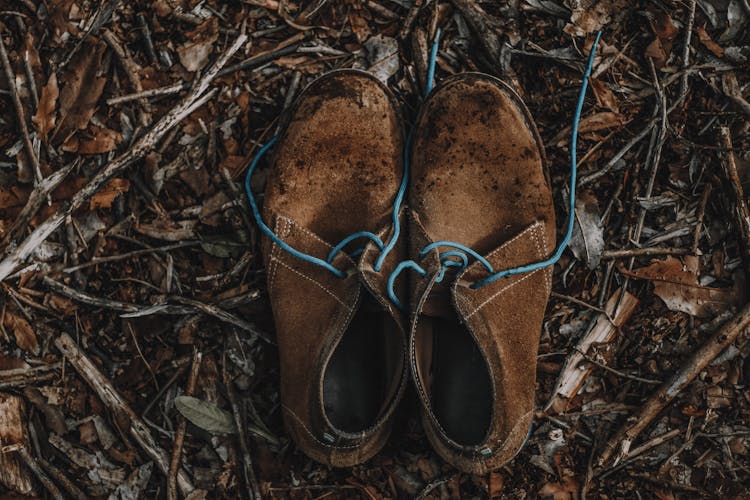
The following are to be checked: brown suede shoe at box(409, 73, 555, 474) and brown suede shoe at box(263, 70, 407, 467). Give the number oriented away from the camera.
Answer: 2

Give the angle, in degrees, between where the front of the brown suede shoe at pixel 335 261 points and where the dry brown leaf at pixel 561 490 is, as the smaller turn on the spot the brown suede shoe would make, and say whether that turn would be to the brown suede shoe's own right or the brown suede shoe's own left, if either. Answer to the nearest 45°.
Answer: approximately 135° to the brown suede shoe's own right

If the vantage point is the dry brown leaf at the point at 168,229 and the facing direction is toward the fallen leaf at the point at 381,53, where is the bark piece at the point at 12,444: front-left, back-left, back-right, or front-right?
back-right

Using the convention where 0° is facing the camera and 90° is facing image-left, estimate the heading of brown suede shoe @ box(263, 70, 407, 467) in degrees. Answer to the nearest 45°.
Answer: approximately 180°

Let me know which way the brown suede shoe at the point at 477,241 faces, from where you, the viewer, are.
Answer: facing away from the viewer

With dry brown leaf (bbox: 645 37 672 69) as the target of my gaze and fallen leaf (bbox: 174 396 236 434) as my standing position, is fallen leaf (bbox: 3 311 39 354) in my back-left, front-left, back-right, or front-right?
back-left

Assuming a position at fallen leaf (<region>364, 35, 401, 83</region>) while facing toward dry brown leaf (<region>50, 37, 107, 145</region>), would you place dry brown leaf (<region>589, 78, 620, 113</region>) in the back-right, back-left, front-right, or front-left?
back-left

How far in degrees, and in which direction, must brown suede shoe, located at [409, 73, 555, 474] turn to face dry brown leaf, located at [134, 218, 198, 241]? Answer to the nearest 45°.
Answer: approximately 90° to its left
